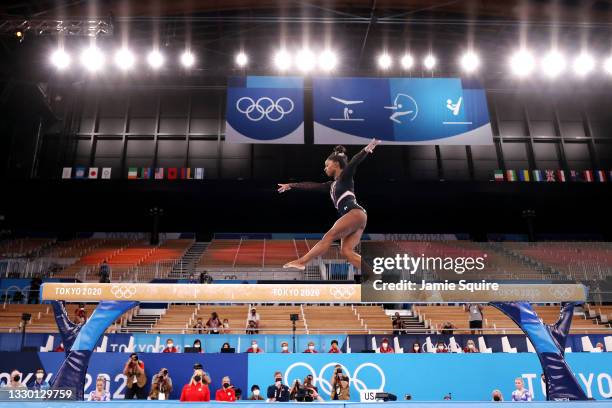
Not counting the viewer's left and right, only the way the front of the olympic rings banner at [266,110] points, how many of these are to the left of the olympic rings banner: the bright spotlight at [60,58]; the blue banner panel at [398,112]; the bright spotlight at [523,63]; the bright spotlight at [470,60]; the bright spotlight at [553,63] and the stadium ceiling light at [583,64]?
5

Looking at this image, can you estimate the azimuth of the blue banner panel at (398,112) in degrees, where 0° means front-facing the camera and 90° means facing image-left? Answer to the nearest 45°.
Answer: approximately 0°

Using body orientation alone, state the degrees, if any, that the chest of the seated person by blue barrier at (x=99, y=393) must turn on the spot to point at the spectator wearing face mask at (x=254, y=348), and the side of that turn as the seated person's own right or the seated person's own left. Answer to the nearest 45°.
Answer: approximately 90° to the seated person's own left

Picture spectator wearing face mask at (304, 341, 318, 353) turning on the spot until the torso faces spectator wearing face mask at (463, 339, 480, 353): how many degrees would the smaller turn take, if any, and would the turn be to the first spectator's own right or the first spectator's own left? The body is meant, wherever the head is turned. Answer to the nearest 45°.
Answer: approximately 90° to the first spectator's own left
